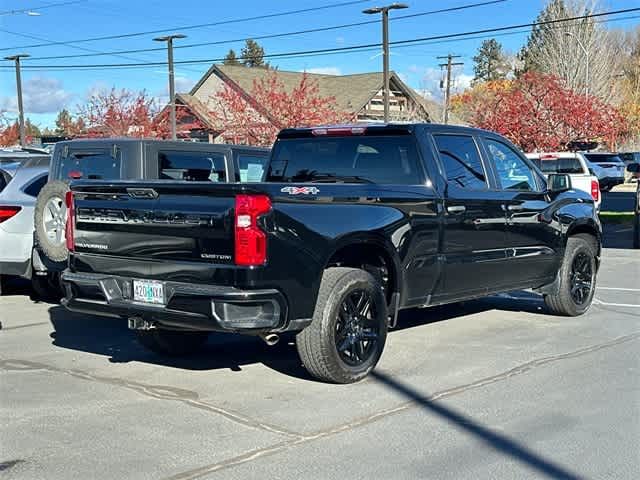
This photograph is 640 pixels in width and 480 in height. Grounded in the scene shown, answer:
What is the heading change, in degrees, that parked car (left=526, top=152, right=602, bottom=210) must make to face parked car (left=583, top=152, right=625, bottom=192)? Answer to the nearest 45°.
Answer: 0° — it already faces it

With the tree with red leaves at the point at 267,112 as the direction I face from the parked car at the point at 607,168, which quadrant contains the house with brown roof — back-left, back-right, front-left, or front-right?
front-right

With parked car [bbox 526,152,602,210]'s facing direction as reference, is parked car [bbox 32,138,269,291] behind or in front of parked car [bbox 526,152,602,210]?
behind

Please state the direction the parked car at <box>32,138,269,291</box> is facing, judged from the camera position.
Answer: facing away from the viewer and to the right of the viewer

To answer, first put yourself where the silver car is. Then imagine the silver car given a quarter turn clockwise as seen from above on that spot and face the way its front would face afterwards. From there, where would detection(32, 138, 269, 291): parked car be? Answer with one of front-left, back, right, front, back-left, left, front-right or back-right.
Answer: front

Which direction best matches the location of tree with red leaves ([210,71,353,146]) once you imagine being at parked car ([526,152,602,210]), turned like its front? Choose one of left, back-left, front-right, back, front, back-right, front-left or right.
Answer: front-left

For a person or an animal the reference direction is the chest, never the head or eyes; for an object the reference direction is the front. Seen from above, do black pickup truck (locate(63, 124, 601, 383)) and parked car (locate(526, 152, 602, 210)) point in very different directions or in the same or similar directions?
same or similar directions

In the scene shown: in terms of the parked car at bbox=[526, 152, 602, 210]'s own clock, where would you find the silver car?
The silver car is roughly at 7 o'clock from the parked car.

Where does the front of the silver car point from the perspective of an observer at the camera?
facing away from the viewer and to the right of the viewer

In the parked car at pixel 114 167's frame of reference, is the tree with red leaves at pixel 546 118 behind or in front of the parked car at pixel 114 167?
in front

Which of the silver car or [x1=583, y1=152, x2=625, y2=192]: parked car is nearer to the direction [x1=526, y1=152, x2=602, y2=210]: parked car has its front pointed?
the parked car

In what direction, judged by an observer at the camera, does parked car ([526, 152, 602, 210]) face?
facing away from the viewer

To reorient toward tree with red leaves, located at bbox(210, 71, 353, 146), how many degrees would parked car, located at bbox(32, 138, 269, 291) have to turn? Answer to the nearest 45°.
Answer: approximately 45° to its left

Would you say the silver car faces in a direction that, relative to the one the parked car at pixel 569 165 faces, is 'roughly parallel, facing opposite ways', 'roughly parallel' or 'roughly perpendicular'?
roughly parallel

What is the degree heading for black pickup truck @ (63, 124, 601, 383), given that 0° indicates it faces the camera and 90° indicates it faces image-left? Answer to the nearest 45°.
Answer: approximately 225°

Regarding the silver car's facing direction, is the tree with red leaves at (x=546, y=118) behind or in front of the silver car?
in front

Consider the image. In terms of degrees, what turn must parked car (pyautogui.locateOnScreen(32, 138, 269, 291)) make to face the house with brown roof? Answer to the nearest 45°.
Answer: approximately 45° to its left

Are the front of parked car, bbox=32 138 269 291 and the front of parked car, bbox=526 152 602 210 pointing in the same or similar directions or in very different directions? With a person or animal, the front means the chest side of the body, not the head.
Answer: same or similar directions

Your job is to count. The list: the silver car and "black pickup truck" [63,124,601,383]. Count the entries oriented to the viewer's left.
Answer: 0

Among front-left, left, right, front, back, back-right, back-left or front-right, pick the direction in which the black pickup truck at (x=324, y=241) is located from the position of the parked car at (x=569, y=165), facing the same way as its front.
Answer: back

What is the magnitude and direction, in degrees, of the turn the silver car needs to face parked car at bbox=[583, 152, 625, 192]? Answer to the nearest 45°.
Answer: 0° — it already faces it

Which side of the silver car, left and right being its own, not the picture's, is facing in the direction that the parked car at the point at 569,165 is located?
front
